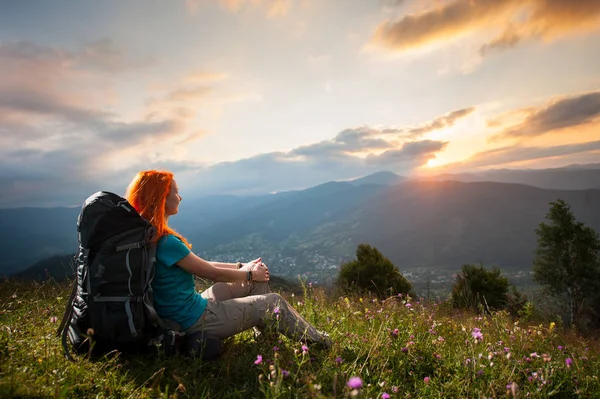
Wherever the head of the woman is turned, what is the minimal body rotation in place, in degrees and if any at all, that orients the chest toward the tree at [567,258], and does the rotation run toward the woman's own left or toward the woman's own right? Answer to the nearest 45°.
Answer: approximately 45° to the woman's own left

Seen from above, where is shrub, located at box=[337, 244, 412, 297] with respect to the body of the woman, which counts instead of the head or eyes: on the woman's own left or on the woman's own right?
on the woman's own left

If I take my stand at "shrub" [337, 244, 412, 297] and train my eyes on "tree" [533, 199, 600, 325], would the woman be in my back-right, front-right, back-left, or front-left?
back-right

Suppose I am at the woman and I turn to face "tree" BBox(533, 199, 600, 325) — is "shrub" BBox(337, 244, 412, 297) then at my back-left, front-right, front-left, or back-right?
front-left

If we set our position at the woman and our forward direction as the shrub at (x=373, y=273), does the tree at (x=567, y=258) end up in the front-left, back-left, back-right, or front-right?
front-right

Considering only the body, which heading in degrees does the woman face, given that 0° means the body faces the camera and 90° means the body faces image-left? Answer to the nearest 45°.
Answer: approximately 270°

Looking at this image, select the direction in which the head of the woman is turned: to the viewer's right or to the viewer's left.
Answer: to the viewer's right

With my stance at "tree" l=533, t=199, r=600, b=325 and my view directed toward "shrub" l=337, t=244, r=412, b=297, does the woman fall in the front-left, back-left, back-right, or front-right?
front-left
